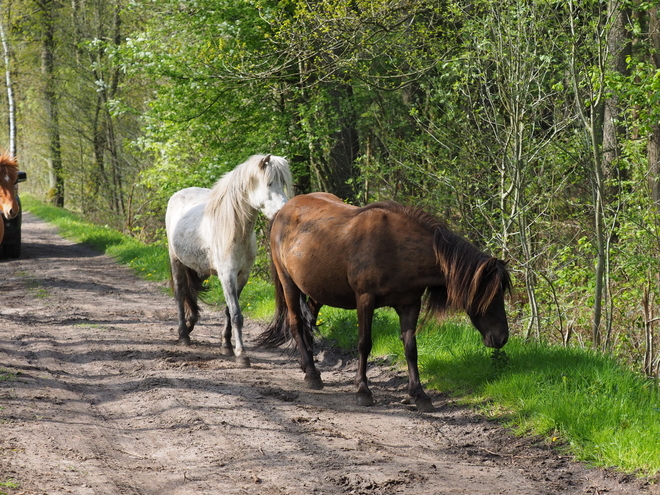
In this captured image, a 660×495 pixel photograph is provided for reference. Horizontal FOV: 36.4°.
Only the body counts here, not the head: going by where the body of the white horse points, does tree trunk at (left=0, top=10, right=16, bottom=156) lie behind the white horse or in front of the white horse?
behind

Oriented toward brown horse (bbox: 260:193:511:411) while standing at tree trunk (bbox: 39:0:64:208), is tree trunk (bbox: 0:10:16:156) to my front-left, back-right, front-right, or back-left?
back-right

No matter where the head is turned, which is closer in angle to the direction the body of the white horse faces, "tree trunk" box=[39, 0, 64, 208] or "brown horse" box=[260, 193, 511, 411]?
the brown horse

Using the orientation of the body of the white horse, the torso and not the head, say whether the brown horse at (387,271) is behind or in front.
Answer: in front

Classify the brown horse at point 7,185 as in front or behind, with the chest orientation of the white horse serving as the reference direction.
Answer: behind

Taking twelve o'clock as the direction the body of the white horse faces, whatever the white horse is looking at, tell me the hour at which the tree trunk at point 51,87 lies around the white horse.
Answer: The tree trunk is roughly at 7 o'clock from the white horse.

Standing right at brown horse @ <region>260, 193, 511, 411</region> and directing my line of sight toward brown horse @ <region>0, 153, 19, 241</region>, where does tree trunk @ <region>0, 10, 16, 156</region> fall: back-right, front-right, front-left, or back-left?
front-right

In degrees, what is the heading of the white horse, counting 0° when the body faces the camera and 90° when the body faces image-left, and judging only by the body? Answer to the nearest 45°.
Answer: approximately 315°
